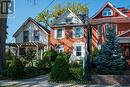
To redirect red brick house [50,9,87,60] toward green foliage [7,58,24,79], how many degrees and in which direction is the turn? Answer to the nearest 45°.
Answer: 0° — it already faces it

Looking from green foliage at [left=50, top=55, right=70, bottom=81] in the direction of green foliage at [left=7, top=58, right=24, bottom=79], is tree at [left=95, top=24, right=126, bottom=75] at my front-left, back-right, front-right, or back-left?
back-right

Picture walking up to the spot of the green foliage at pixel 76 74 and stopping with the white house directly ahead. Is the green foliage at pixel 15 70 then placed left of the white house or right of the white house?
left

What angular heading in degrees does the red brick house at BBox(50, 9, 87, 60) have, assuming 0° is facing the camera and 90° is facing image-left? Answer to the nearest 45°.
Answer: approximately 0°

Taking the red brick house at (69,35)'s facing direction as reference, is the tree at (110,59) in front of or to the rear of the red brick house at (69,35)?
in front

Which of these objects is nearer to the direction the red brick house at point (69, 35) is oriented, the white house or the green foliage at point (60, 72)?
the green foliage

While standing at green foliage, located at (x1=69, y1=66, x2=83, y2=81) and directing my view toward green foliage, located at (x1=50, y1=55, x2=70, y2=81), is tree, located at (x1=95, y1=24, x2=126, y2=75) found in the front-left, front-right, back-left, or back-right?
back-right

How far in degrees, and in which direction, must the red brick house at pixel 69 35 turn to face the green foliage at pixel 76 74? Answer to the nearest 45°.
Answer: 0° — it already faces it

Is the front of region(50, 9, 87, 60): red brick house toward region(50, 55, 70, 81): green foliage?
yes

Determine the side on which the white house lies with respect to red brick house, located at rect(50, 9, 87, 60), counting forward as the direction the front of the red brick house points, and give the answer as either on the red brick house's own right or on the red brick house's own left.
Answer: on the red brick house's own right
